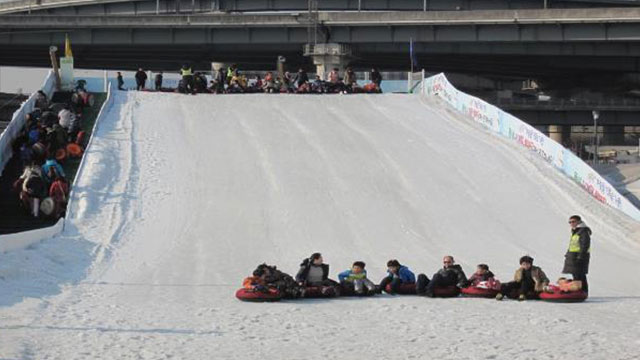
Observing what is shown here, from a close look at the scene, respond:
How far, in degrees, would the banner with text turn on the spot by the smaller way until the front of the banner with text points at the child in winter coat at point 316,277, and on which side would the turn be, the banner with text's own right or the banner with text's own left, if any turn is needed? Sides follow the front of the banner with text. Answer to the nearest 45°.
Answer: approximately 45° to the banner with text's own left

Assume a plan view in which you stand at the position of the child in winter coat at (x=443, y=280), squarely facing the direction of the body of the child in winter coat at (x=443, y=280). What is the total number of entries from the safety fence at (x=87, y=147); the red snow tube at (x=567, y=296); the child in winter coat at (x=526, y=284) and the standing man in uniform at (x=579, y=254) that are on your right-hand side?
1

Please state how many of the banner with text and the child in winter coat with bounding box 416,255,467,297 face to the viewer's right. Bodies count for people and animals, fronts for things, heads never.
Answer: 0

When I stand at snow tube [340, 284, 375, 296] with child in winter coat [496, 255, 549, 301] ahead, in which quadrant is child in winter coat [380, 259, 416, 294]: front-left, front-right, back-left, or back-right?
front-left

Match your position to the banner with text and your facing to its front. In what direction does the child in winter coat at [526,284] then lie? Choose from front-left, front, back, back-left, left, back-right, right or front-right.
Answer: front-left

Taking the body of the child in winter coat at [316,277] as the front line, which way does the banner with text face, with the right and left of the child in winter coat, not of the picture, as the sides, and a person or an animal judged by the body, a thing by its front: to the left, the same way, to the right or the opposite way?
to the right

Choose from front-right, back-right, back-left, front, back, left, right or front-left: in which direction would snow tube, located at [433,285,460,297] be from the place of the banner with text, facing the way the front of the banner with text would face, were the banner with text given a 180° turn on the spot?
back-right

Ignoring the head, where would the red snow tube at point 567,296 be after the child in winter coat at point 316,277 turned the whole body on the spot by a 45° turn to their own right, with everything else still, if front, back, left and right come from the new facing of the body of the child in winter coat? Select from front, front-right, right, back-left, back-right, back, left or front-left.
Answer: left

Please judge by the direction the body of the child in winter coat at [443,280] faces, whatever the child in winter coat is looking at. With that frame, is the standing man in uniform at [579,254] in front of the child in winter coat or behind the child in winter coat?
behind

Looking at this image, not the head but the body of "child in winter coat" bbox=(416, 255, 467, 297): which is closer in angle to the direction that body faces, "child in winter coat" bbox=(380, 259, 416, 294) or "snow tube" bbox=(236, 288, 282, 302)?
the snow tube

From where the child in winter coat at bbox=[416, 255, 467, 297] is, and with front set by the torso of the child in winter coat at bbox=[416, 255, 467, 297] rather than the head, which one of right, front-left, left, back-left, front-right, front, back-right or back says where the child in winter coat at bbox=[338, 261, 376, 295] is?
front-right

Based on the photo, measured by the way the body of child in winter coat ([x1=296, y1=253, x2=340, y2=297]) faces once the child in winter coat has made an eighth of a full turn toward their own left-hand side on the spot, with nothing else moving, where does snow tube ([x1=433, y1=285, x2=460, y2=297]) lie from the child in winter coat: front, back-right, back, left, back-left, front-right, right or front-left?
front

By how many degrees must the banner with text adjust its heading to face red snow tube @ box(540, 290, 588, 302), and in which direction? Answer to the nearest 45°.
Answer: approximately 45° to its left

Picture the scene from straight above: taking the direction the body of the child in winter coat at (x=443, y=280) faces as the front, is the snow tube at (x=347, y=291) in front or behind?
in front

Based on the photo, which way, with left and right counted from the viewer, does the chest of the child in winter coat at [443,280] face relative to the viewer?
facing the viewer and to the left of the viewer
